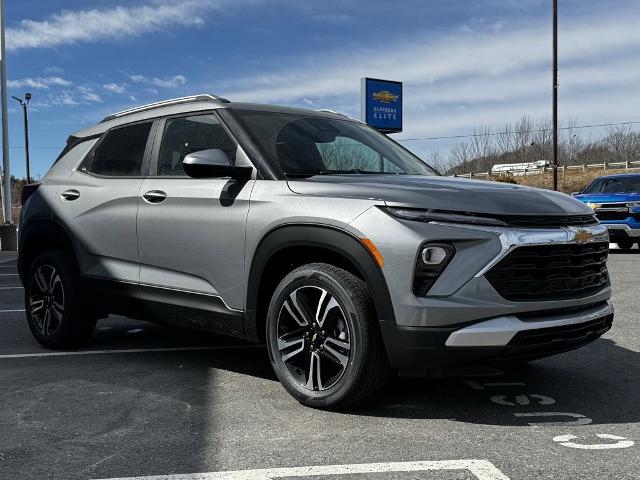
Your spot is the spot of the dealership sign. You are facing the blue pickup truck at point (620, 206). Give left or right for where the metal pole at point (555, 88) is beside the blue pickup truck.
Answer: left

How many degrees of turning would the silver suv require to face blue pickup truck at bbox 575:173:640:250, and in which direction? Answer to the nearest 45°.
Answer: approximately 90° to its left

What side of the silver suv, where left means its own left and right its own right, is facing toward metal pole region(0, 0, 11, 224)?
back

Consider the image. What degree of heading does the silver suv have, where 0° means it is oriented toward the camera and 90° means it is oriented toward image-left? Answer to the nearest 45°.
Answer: approximately 315°

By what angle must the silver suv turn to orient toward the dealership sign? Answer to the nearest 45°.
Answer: approximately 135° to its left

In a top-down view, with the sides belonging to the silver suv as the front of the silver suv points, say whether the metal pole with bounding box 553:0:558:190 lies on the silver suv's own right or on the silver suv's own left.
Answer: on the silver suv's own left
